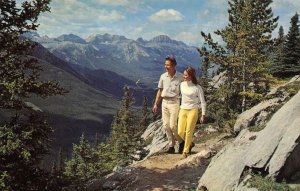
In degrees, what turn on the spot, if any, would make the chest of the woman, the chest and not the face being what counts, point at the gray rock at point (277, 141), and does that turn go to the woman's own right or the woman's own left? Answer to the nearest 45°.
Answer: approximately 90° to the woman's own left

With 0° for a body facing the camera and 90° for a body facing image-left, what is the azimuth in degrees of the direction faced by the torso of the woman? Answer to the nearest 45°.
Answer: approximately 45°

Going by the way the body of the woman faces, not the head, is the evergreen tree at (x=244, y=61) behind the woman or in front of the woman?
behind

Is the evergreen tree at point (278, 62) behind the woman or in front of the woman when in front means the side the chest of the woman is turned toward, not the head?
behind

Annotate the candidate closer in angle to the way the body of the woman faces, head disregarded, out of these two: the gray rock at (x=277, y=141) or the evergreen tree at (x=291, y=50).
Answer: the gray rock

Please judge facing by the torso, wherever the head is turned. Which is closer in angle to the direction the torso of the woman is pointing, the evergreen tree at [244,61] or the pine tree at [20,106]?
the pine tree

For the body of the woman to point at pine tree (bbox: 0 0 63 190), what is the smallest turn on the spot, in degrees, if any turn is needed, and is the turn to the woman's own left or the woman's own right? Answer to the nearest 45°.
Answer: approximately 45° to the woman's own right

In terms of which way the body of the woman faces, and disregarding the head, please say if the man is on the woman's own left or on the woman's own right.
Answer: on the woman's own right

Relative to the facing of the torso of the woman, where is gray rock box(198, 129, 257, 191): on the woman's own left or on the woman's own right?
on the woman's own left
